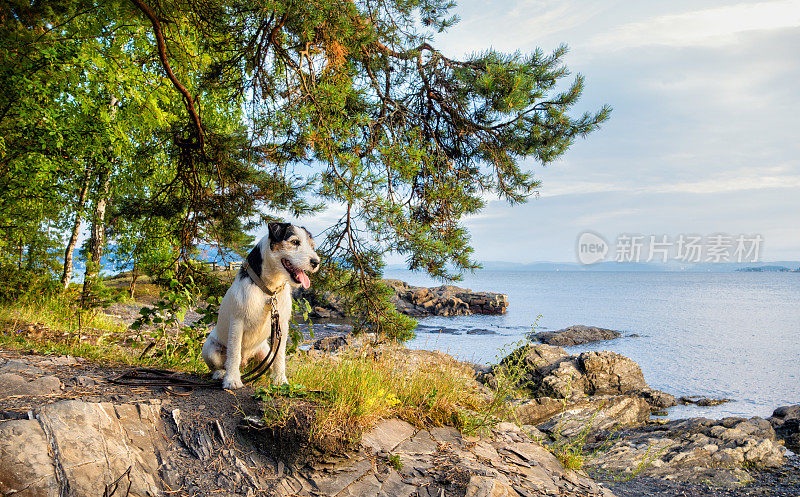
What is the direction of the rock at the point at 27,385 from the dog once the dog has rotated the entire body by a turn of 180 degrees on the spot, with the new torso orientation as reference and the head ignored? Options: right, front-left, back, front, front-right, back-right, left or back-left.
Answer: front-left

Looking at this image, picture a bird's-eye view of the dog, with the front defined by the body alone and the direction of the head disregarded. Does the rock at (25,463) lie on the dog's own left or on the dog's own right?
on the dog's own right

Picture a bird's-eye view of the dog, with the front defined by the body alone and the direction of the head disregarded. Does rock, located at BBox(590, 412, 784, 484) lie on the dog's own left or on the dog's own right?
on the dog's own left

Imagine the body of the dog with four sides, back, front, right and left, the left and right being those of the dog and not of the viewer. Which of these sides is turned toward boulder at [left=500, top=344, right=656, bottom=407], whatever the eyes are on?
left

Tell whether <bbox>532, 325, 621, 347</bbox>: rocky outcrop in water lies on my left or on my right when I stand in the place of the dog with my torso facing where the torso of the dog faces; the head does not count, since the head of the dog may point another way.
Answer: on my left

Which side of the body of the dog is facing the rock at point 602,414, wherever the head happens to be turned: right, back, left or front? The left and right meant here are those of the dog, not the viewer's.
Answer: left

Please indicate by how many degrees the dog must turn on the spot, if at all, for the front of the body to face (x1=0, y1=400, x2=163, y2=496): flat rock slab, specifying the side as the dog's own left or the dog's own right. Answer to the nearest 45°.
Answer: approximately 90° to the dog's own right

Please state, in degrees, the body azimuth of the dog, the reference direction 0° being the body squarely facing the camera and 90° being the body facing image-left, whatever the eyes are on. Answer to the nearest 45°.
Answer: approximately 315°
